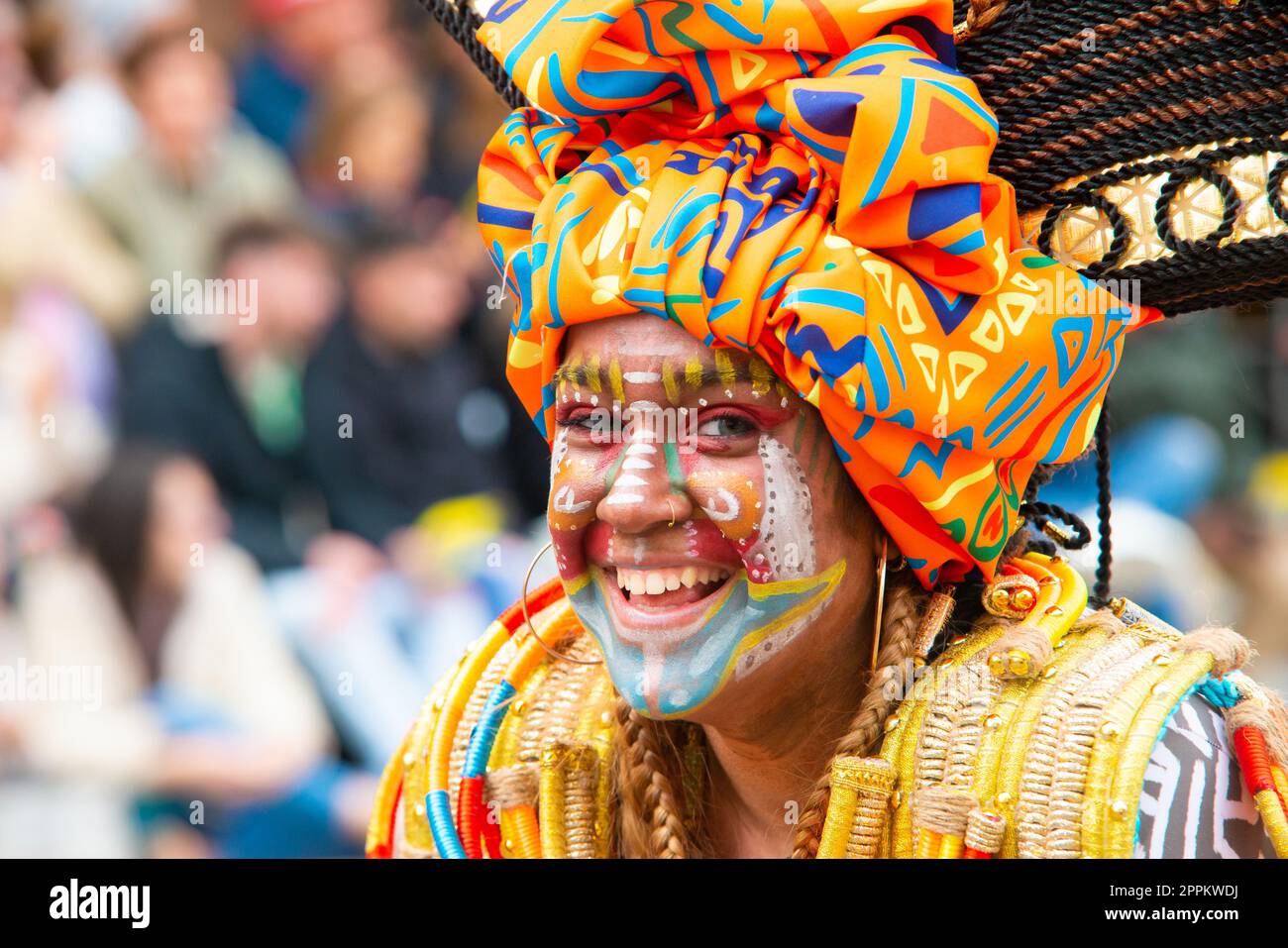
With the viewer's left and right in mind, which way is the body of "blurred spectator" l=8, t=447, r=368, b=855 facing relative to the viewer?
facing the viewer and to the right of the viewer

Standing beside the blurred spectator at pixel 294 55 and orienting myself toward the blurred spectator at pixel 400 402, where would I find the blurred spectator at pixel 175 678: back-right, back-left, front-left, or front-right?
front-right

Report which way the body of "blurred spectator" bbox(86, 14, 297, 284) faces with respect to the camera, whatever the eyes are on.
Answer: toward the camera

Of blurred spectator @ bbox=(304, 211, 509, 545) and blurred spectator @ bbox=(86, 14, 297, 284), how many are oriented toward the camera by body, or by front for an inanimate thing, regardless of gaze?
2

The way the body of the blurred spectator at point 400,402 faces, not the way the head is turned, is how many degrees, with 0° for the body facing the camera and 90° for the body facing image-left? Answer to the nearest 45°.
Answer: approximately 0°

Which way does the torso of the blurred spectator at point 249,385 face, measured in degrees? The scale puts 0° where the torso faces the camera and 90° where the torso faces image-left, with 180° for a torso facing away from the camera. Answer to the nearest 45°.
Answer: approximately 315°
